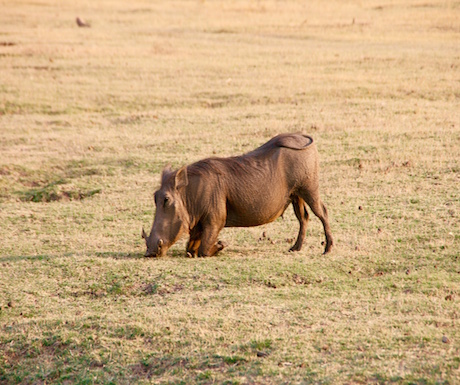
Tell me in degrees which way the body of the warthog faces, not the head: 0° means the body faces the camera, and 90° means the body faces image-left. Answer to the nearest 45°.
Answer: approximately 90°
